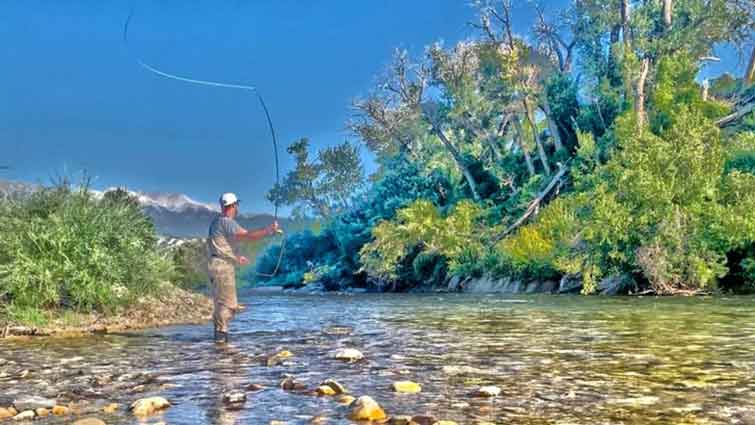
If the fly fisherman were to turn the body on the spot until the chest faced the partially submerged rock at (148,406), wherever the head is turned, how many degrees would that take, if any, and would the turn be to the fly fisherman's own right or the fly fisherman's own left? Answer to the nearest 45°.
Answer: approximately 90° to the fly fisherman's own right

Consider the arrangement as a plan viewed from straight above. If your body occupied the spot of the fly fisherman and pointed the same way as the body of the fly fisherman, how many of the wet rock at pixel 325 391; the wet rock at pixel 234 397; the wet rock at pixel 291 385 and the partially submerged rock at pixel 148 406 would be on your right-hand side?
4

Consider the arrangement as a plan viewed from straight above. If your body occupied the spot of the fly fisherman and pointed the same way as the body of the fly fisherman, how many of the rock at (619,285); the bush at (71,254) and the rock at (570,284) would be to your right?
0

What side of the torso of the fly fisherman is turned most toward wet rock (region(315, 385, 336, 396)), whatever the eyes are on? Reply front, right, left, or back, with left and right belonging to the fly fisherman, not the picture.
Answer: right

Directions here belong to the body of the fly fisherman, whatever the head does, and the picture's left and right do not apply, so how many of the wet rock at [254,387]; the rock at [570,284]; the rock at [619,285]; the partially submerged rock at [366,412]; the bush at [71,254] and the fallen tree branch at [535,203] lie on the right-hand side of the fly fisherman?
2

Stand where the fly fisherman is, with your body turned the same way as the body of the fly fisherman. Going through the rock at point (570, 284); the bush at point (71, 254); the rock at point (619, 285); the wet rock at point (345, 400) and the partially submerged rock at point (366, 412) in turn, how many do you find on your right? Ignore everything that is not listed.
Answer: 2

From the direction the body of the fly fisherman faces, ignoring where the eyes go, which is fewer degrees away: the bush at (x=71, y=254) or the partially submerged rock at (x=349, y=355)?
the partially submerged rock

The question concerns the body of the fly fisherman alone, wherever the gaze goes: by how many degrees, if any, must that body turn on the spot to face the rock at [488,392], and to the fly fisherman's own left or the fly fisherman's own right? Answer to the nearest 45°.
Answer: approximately 45° to the fly fisherman's own right

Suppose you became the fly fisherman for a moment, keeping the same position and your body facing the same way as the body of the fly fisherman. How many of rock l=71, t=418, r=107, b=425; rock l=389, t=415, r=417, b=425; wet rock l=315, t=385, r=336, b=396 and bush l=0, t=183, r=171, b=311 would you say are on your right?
3

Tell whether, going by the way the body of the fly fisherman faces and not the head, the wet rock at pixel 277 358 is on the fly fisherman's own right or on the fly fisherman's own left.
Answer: on the fly fisherman's own right

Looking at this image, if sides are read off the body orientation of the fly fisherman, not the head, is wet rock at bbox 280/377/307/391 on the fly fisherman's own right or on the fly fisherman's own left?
on the fly fisherman's own right

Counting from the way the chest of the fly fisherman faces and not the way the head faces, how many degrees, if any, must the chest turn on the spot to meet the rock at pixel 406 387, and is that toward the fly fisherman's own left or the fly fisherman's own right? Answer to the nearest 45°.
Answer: approximately 90° to the fly fisherman's own right

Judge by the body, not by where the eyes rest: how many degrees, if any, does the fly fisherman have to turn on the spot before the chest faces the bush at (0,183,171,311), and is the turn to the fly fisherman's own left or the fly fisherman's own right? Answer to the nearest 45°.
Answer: approximately 135° to the fly fisherman's own left

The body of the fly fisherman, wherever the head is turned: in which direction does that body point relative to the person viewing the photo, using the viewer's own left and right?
facing to the right of the viewer

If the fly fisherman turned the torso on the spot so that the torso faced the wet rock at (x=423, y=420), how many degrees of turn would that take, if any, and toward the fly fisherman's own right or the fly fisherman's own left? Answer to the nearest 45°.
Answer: approximately 90° to the fly fisherman's own right

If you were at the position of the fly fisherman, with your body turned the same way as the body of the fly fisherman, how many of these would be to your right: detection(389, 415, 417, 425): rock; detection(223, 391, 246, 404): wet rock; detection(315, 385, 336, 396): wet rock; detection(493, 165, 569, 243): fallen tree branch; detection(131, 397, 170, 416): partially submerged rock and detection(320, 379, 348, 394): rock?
5

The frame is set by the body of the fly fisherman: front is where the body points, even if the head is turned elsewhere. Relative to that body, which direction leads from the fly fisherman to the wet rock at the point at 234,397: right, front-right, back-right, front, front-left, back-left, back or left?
right

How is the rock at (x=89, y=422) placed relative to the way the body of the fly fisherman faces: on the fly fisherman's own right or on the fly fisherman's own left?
on the fly fisherman's own right

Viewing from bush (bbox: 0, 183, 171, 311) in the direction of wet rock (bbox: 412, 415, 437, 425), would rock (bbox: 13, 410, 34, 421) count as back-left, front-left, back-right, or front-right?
front-right

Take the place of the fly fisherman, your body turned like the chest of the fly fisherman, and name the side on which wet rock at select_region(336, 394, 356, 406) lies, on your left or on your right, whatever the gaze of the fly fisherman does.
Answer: on your right
